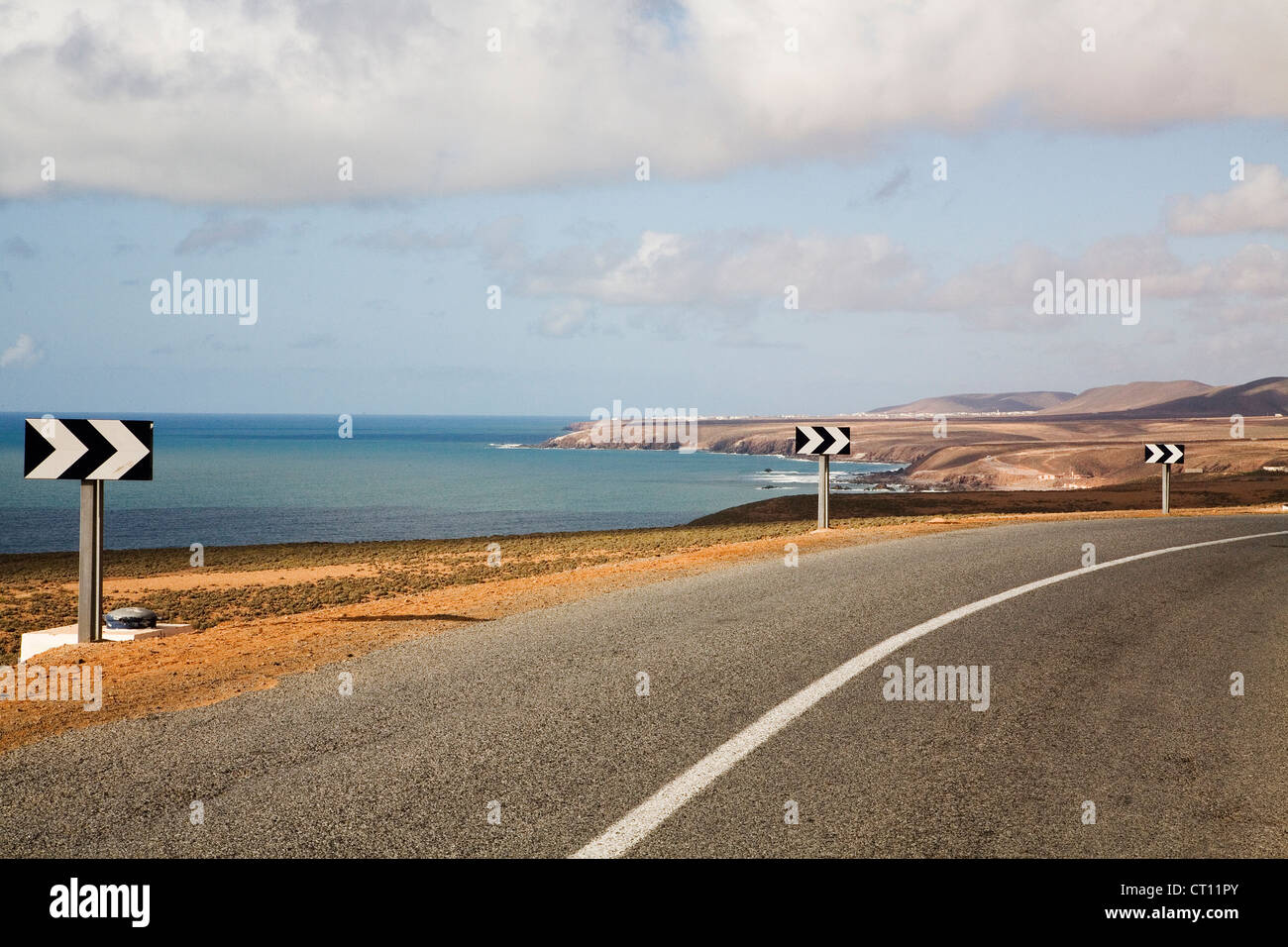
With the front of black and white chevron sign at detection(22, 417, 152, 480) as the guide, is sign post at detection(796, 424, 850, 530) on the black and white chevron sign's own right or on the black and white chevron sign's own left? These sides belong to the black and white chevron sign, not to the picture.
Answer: on the black and white chevron sign's own left

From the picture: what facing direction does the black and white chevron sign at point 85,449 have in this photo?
toward the camera
